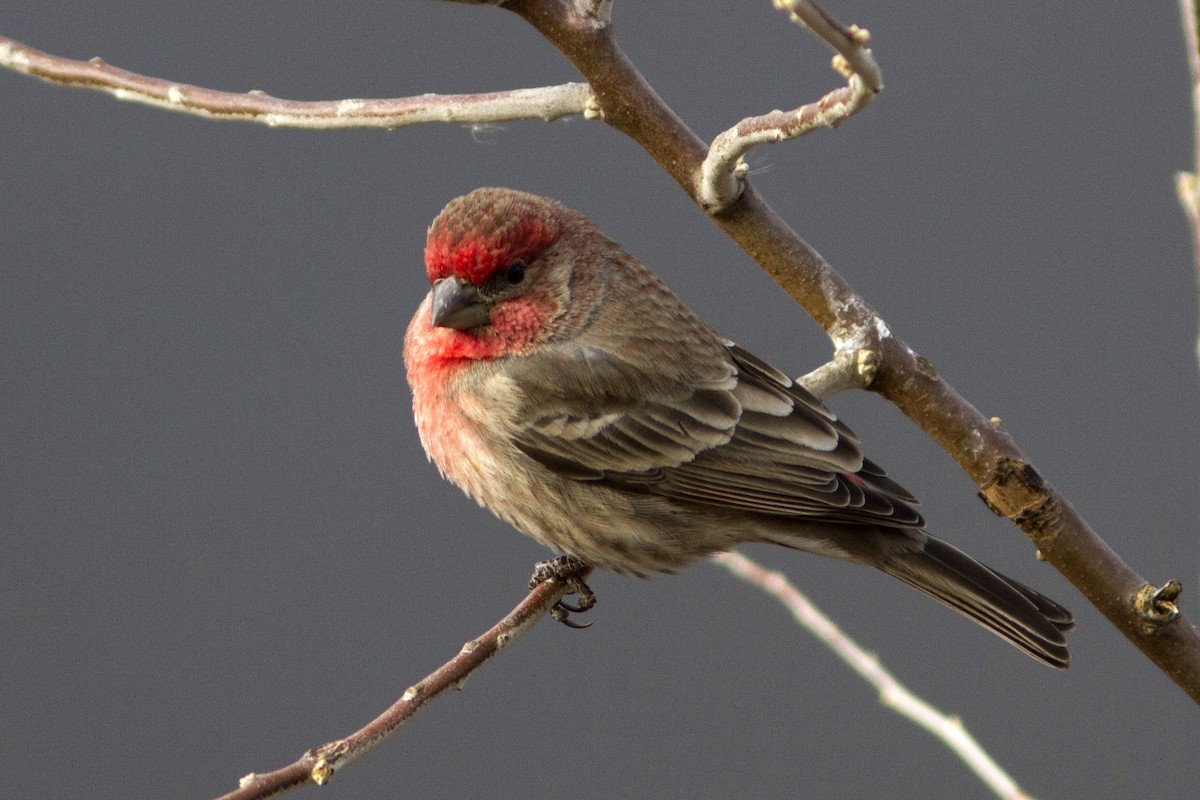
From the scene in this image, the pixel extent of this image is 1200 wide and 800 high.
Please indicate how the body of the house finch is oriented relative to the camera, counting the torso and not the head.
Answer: to the viewer's left
